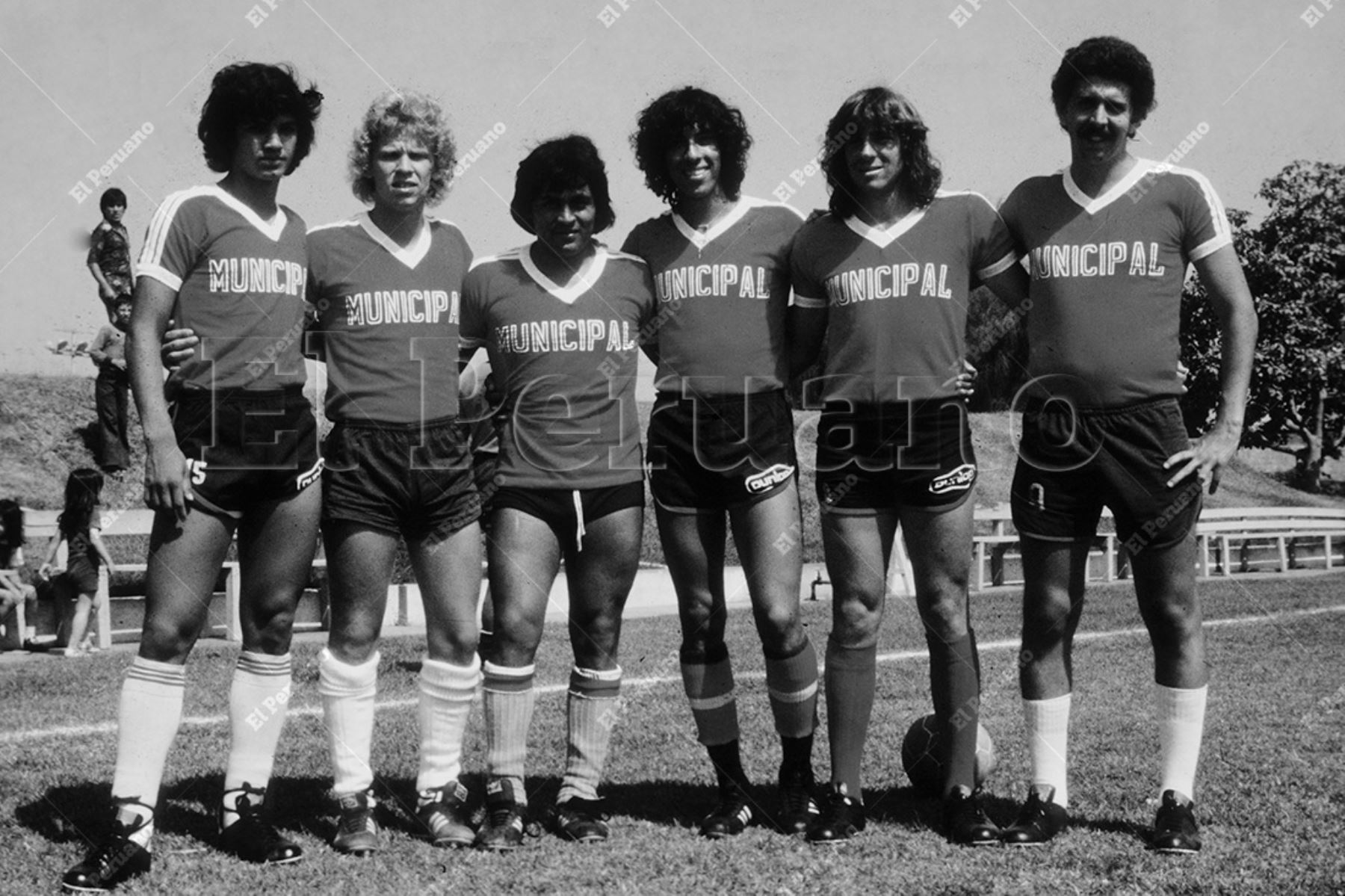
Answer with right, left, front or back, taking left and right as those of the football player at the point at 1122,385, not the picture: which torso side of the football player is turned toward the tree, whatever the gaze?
back

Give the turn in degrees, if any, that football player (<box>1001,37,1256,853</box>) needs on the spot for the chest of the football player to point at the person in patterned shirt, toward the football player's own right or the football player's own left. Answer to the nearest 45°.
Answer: approximately 135° to the football player's own right

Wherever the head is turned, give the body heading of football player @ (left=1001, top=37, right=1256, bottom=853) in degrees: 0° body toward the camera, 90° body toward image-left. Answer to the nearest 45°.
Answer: approximately 0°
